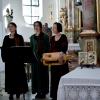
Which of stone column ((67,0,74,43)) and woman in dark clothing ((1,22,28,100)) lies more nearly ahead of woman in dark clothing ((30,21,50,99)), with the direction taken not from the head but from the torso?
the woman in dark clothing

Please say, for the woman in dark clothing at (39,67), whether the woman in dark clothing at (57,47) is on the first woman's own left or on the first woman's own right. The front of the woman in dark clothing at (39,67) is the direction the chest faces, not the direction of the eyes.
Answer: on the first woman's own left

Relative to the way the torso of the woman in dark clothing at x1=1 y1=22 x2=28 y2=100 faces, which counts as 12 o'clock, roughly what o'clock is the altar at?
The altar is roughly at 10 o'clock from the woman in dark clothing.

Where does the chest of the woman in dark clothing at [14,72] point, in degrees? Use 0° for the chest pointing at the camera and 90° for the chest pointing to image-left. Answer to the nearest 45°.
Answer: approximately 45°

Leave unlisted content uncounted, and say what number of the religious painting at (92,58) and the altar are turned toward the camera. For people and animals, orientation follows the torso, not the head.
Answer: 2

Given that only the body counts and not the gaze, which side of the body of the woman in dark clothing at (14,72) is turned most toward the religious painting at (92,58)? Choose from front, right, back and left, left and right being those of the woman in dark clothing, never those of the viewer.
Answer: left

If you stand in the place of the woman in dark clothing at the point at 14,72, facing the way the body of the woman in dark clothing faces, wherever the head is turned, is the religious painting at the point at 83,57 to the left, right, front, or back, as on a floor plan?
left
